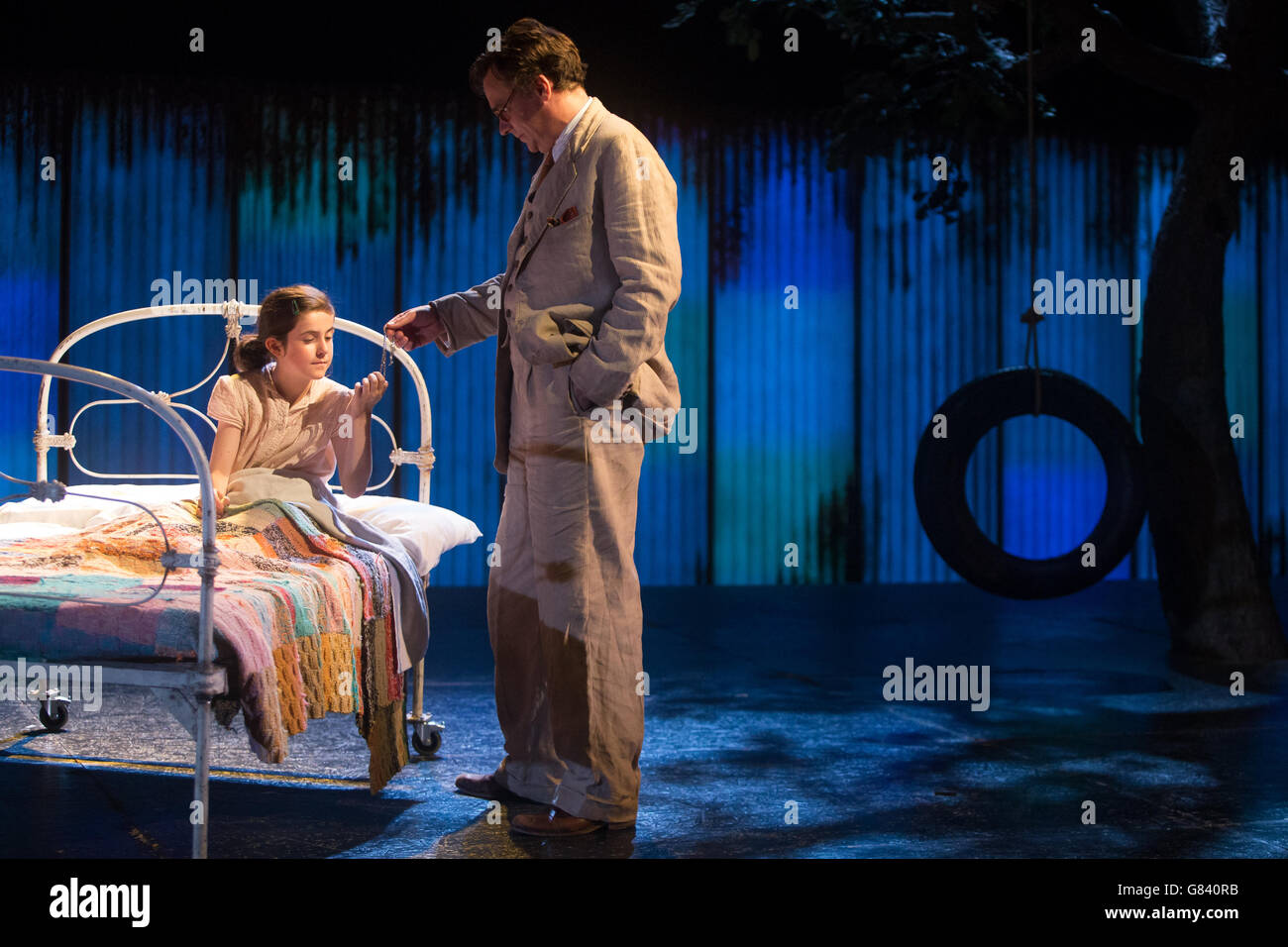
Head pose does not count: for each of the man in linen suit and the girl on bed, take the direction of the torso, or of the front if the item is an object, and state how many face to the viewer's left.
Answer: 1

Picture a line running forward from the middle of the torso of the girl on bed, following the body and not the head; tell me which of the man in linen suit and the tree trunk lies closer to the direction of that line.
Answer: the man in linen suit

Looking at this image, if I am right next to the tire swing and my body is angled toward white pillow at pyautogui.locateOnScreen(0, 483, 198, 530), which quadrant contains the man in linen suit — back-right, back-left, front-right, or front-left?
front-left

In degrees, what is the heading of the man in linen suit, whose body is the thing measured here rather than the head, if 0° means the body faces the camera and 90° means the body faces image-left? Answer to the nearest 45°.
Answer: approximately 90°

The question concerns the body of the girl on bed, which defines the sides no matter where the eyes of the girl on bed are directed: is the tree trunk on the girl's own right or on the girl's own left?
on the girl's own left

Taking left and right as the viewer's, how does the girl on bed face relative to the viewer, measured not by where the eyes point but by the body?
facing the viewer and to the right of the viewer

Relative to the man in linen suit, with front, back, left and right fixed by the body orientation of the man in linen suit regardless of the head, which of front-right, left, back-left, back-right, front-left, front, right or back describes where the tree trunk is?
back-right

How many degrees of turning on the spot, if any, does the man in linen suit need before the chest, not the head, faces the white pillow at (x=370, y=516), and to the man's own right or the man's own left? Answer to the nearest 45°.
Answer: approximately 45° to the man's own right
